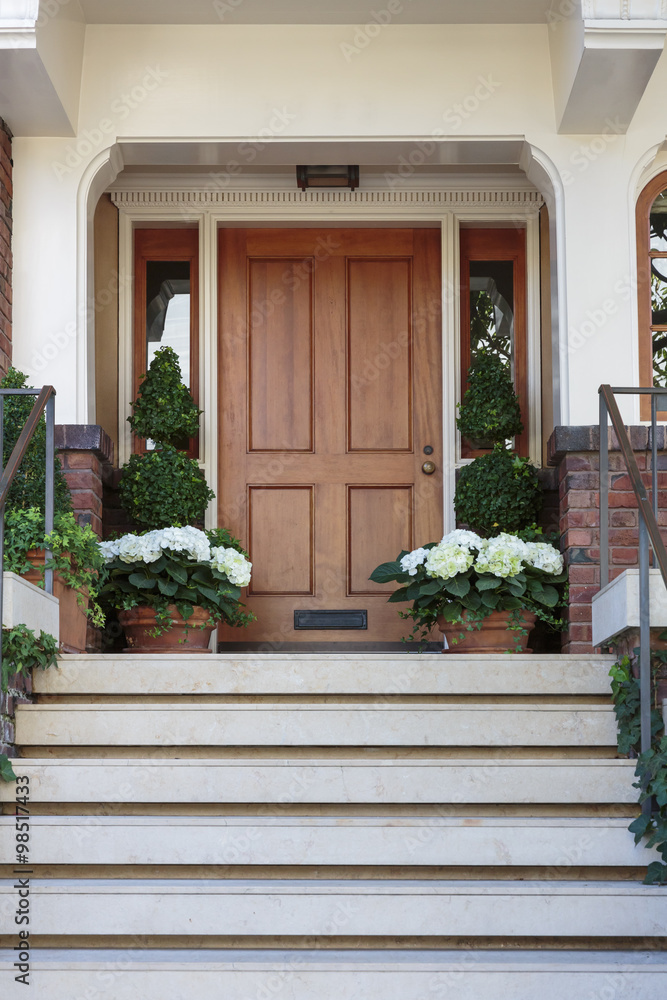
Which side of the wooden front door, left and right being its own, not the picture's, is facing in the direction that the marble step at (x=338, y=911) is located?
front

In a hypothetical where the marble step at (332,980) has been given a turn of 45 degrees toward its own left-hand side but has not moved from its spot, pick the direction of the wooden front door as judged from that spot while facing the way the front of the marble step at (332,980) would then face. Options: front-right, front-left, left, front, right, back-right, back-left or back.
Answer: back-left

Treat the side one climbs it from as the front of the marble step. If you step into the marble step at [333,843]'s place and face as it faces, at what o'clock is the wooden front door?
The wooden front door is roughly at 6 o'clock from the marble step.

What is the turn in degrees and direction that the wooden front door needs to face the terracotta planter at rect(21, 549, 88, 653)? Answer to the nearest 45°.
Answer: approximately 45° to its right

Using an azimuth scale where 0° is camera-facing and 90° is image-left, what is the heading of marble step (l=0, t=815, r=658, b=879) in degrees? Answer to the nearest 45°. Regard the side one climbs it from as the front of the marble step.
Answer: approximately 0°

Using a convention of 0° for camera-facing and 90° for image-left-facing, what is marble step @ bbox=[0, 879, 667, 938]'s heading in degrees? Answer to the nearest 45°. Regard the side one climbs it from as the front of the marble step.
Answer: approximately 0°

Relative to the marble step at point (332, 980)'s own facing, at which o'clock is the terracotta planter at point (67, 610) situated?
The terracotta planter is roughly at 5 o'clock from the marble step.

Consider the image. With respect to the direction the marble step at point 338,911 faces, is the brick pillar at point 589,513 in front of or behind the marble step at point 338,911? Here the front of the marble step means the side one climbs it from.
behind

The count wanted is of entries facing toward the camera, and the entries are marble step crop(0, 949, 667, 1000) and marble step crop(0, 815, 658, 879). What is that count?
2

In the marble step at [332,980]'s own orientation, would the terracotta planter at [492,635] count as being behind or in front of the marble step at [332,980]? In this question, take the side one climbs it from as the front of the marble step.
behind
